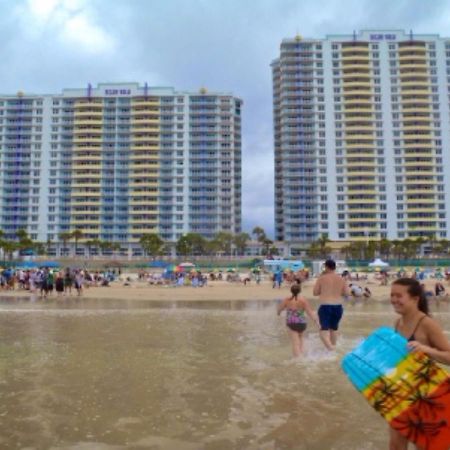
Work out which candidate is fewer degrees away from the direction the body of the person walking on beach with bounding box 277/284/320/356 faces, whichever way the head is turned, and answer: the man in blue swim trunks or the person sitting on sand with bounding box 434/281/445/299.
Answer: the person sitting on sand

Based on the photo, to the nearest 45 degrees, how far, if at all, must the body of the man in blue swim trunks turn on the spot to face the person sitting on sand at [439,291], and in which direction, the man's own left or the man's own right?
0° — they already face them

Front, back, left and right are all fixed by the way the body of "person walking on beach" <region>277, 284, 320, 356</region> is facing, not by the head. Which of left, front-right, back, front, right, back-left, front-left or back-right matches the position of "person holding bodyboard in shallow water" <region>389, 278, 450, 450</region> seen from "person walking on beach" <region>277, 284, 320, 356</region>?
back

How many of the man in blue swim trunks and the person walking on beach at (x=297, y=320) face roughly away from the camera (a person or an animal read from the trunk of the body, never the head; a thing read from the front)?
2

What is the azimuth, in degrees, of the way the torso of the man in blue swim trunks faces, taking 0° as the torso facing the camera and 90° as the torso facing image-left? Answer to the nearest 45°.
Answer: approximately 180°

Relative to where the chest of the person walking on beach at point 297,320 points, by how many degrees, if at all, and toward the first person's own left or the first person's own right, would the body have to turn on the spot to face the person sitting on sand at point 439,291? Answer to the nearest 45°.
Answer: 0° — they already face them

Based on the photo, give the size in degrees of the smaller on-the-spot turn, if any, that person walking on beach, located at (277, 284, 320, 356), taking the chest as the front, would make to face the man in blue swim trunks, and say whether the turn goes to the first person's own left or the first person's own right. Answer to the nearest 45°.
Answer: approximately 90° to the first person's own right

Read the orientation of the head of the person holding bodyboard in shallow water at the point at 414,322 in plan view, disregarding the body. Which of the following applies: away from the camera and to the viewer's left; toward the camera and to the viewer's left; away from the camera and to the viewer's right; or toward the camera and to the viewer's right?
toward the camera and to the viewer's left

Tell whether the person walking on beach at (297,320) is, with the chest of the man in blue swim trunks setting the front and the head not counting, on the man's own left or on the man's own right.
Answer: on the man's own left

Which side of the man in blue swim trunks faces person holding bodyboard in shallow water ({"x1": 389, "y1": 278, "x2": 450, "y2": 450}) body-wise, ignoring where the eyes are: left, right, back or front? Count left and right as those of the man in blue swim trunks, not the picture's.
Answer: back

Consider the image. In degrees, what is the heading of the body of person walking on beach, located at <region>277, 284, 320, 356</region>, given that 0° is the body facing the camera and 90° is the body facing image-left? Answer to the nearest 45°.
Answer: approximately 180°
